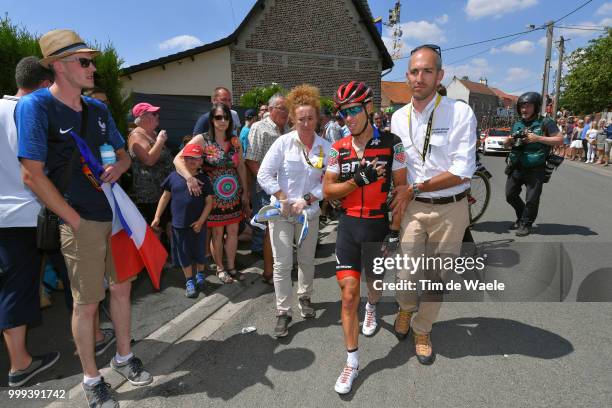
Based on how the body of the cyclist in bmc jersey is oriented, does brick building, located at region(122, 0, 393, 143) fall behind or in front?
behind

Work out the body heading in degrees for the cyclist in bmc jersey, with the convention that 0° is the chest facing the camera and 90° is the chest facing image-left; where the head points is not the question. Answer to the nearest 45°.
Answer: approximately 0°

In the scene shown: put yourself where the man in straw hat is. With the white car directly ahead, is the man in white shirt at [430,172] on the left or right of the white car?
right

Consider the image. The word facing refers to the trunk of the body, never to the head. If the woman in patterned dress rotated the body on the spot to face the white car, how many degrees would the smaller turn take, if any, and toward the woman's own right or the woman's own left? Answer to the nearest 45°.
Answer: approximately 135° to the woman's own left

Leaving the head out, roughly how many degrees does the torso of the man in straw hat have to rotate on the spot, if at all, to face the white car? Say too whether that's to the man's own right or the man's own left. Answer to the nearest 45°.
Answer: approximately 90° to the man's own left

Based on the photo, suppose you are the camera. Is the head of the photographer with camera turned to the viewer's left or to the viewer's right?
to the viewer's left

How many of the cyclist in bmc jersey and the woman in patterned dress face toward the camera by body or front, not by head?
2
